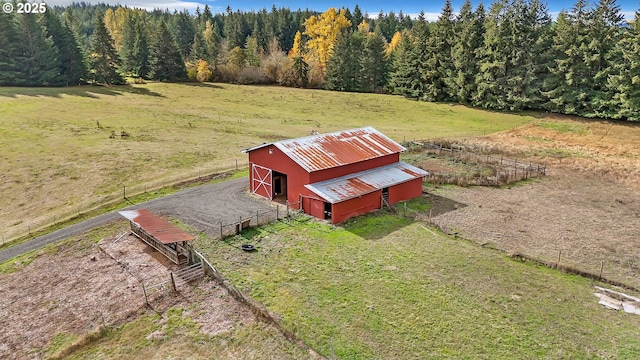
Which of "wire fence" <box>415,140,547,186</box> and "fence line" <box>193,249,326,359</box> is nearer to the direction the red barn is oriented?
the fence line

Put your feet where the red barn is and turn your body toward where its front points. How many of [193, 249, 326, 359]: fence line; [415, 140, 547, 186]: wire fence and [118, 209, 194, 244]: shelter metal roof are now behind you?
1

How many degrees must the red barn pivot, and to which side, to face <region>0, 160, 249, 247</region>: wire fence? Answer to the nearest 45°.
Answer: approximately 45° to its right

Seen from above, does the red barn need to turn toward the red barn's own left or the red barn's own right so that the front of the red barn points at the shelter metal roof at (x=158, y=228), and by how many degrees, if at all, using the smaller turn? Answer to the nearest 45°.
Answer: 0° — it already faces it

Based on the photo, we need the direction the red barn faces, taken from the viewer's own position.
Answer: facing the viewer and to the left of the viewer

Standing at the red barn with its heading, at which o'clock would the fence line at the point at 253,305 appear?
The fence line is roughly at 11 o'clock from the red barn.

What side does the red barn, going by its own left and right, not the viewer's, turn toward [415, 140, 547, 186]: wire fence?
back
